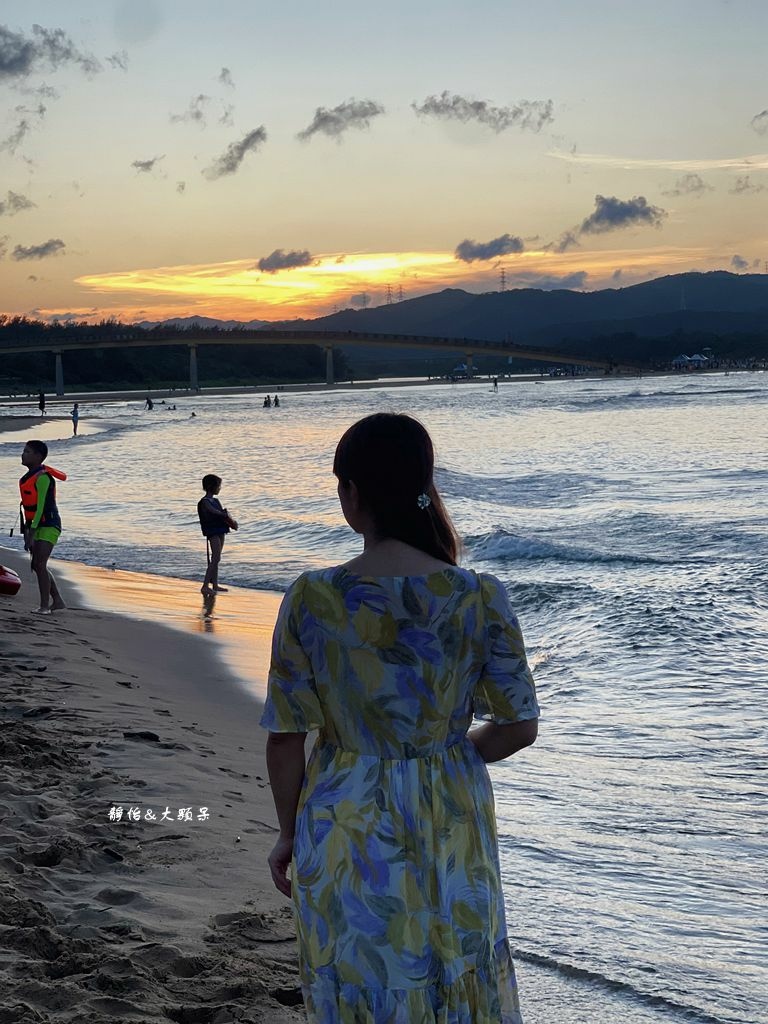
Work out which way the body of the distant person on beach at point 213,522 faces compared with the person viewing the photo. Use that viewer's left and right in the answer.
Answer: facing to the right of the viewer

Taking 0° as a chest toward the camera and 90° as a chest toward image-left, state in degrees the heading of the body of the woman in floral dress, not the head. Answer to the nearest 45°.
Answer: approximately 180°

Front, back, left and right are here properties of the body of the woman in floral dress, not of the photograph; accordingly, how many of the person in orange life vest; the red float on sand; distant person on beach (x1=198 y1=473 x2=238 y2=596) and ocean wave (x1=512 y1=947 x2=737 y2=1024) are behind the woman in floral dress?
0

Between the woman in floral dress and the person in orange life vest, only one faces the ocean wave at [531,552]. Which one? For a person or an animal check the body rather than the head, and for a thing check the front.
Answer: the woman in floral dress

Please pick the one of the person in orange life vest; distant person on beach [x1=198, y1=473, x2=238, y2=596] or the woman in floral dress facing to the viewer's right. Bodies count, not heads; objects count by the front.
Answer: the distant person on beach

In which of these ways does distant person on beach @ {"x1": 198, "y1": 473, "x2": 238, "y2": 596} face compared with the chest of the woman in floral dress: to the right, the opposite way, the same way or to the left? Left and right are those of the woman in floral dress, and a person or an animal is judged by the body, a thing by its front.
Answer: to the right

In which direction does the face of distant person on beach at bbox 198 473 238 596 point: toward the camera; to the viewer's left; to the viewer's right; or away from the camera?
to the viewer's right

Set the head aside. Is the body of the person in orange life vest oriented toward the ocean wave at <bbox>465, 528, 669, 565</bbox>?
no

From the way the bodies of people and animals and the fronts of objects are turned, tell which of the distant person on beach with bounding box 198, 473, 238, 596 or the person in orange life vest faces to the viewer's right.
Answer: the distant person on beach

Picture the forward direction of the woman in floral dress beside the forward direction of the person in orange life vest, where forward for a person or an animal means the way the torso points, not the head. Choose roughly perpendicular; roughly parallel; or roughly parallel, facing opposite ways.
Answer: roughly perpendicular

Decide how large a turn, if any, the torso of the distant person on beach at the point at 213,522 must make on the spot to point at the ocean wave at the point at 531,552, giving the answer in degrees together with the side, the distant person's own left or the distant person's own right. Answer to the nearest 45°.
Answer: approximately 45° to the distant person's own left

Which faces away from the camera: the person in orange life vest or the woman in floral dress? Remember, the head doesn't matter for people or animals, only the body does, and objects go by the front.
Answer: the woman in floral dress

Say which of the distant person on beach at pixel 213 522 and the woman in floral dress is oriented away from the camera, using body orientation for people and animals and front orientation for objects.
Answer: the woman in floral dress
